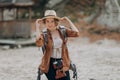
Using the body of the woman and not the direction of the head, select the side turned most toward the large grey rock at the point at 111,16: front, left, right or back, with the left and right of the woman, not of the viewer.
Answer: back

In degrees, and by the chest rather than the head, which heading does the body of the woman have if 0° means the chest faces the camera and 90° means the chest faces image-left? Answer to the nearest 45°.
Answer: approximately 0°
